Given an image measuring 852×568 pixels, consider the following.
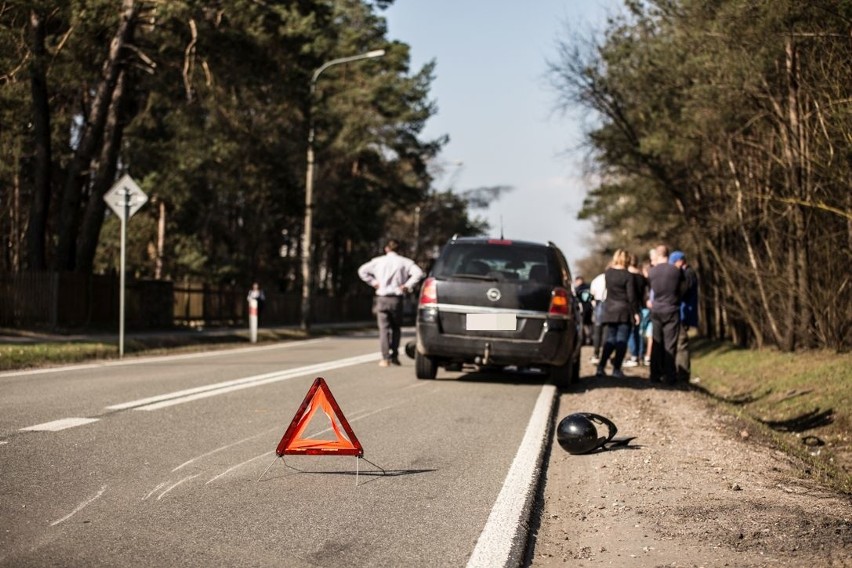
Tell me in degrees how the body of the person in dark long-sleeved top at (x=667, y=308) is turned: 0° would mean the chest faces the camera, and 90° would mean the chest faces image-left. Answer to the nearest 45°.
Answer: approximately 180°

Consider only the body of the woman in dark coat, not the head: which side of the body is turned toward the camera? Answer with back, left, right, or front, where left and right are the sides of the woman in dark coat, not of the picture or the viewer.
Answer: back

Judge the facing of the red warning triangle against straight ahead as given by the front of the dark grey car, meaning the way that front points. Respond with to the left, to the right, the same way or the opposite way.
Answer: the opposite way

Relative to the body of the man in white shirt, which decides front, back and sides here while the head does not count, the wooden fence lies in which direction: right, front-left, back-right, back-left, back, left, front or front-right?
front-left

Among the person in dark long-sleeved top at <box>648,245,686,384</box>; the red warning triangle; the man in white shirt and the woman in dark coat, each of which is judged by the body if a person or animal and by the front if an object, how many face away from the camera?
3

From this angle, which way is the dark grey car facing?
away from the camera

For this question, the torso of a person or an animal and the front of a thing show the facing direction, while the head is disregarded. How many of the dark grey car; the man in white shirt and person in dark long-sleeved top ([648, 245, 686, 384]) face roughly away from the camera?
3

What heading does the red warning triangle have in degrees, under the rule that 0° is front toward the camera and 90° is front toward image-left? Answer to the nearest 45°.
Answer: approximately 0°

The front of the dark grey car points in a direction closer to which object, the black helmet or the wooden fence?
the wooden fence

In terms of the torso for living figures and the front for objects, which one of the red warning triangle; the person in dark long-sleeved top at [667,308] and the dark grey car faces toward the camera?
the red warning triangle

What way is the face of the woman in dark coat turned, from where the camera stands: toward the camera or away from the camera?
away from the camera

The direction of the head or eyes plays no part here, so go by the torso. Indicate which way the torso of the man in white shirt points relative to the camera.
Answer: away from the camera

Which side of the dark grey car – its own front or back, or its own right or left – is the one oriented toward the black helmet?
back

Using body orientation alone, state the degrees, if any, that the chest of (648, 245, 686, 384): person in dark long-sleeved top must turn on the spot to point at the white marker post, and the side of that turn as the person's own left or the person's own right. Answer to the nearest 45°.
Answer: approximately 45° to the person's own left
